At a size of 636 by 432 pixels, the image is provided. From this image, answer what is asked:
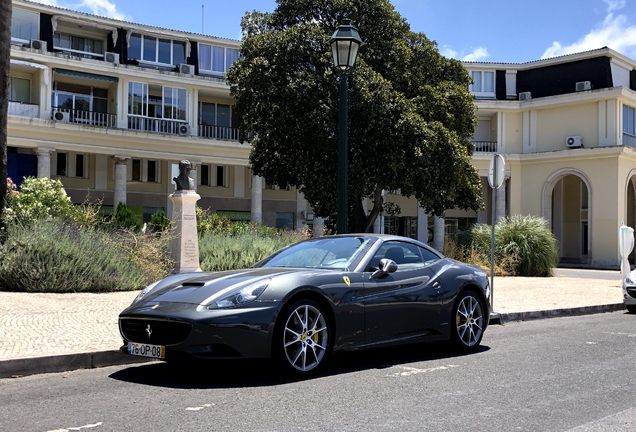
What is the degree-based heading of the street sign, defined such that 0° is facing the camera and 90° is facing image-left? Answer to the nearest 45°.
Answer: approximately 225°

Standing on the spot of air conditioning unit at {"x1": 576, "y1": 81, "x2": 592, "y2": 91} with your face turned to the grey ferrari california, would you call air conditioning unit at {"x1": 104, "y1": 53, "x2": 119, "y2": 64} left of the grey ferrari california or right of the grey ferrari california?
right

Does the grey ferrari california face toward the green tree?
no

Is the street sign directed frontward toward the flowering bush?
no

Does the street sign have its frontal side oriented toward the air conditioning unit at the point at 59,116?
no

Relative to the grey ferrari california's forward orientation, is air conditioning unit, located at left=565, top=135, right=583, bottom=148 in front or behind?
behind

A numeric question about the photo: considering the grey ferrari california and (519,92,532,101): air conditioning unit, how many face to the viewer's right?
0

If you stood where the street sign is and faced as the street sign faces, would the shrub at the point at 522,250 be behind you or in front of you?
in front

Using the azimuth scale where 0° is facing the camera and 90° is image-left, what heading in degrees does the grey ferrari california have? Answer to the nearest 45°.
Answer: approximately 45°

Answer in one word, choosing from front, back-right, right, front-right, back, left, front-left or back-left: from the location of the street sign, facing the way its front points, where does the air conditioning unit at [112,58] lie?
left

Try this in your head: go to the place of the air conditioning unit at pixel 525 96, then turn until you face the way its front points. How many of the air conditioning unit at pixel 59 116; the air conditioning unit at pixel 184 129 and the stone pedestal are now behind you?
0
